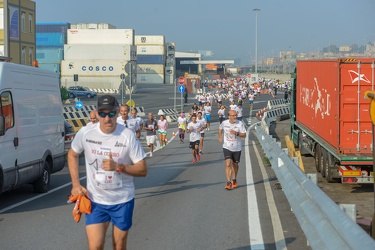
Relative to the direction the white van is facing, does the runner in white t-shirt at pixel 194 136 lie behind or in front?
behind

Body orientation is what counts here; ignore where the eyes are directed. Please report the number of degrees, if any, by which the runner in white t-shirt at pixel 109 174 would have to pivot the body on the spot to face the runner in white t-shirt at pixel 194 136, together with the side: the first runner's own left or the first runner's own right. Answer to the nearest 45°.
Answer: approximately 180°

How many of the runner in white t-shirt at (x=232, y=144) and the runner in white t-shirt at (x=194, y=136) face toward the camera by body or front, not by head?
2

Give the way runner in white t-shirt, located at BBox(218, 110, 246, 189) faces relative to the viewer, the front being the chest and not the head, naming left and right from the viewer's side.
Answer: facing the viewer

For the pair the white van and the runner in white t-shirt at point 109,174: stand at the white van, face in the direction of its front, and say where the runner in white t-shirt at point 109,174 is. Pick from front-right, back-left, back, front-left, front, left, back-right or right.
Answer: front-left

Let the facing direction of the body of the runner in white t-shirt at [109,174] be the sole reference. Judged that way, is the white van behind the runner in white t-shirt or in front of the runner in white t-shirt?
behind

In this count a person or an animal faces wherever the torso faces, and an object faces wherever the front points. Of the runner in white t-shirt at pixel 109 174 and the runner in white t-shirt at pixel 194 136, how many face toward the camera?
2

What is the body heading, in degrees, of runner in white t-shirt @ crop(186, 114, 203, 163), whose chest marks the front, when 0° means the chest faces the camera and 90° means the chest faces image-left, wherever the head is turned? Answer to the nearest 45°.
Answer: approximately 0°

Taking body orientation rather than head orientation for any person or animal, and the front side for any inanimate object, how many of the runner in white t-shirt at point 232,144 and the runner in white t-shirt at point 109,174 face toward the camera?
2

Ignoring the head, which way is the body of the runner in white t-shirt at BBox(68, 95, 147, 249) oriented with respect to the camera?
toward the camera

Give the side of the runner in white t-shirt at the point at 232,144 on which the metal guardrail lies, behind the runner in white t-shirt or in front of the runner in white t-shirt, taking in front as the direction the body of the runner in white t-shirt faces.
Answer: in front

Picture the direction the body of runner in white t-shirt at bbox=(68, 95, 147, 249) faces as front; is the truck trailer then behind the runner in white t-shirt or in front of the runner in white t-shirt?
behind
